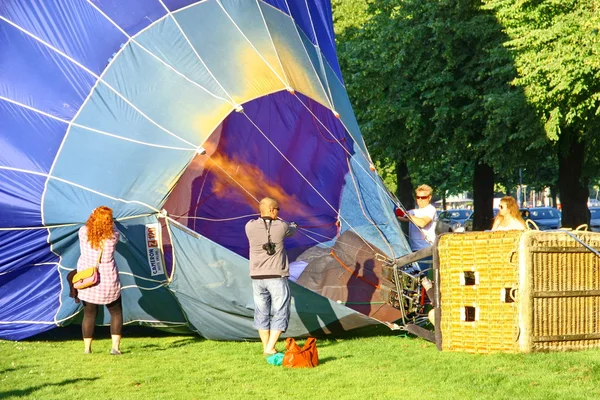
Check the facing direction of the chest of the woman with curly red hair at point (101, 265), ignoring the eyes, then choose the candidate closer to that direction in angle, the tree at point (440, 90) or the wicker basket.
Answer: the tree

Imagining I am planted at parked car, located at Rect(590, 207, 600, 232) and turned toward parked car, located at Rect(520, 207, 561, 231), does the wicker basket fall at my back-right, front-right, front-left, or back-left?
front-left

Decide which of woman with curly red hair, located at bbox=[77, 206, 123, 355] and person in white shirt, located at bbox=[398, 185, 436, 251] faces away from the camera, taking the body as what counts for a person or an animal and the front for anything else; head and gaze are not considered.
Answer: the woman with curly red hair

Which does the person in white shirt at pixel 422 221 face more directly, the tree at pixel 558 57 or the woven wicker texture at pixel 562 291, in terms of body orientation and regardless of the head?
the woven wicker texture

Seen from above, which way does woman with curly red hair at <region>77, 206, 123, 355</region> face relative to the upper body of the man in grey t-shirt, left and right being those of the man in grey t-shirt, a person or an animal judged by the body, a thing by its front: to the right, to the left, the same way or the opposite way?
the same way

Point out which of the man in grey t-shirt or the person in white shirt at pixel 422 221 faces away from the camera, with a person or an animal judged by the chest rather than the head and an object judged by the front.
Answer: the man in grey t-shirt

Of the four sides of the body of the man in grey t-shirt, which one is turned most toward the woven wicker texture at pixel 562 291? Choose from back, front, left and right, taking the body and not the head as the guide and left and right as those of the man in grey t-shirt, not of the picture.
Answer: right

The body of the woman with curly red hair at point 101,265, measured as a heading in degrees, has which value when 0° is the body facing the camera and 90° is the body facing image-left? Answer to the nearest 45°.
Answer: approximately 180°

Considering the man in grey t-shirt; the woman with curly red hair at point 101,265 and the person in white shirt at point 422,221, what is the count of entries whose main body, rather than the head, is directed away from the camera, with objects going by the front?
2

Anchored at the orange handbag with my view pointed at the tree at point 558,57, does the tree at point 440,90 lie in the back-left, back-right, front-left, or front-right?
front-left

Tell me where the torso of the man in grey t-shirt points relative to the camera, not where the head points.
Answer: away from the camera

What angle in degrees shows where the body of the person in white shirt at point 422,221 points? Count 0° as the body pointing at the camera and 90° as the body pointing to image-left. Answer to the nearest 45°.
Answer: approximately 45°

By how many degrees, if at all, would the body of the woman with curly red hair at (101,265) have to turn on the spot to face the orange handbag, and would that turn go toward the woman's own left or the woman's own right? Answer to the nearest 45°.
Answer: approximately 135° to the woman's own right

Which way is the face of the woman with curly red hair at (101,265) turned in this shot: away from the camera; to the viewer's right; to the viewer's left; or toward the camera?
away from the camera
